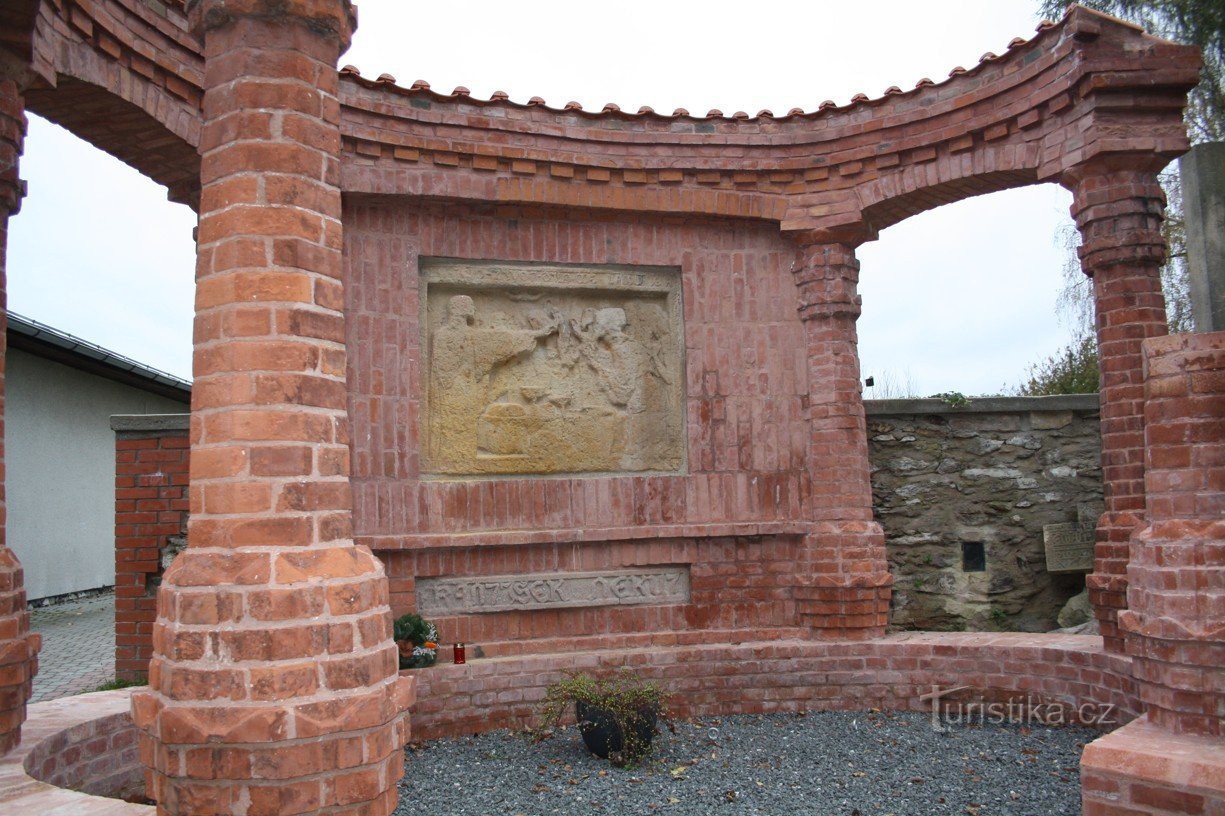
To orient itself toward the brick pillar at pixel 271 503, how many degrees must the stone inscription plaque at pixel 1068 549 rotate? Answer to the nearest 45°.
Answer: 0° — it already faces it

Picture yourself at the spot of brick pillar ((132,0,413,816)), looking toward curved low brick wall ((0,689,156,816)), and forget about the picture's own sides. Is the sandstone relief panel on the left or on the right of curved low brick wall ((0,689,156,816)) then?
right

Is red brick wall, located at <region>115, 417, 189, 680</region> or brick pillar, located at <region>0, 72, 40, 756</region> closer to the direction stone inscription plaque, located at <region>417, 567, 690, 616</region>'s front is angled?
the brick pillar

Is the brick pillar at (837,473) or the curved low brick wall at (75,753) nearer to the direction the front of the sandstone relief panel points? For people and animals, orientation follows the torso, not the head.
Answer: the curved low brick wall

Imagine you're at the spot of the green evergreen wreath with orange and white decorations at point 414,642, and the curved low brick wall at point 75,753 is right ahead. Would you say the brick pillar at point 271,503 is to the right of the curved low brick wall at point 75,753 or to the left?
left

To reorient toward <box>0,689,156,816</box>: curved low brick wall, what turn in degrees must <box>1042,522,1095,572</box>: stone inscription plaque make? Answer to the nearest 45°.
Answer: approximately 45° to its right

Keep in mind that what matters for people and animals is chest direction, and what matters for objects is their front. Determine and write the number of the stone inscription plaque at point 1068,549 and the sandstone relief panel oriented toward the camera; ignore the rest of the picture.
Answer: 2

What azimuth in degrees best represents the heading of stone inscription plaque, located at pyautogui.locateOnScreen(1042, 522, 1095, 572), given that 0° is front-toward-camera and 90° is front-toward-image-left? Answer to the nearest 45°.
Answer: approximately 0°
